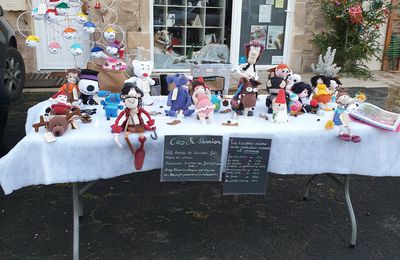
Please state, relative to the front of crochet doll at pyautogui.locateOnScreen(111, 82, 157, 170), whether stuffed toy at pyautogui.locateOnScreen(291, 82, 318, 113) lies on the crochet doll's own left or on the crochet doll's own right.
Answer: on the crochet doll's own left

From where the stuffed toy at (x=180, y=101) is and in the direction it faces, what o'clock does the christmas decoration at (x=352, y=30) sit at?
The christmas decoration is roughly at 7 o'clock from the stuffed toy.

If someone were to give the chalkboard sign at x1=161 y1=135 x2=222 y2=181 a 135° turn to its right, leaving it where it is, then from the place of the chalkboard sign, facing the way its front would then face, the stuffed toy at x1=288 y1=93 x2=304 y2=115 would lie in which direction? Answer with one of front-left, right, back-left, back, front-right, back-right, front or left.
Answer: right

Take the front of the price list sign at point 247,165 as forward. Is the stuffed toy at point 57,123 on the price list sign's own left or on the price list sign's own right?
on the price list sign's own right

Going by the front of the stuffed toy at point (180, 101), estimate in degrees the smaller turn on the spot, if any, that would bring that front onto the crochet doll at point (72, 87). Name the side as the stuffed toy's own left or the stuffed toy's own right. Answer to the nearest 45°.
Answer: approximately 90° to the stuffed toy's own right

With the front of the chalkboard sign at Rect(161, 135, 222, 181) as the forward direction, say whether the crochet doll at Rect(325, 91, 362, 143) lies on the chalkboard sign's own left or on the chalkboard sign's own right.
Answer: on the chalkboard sign's own left

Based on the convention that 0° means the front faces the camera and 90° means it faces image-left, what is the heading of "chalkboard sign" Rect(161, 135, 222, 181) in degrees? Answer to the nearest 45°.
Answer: approximately 0°

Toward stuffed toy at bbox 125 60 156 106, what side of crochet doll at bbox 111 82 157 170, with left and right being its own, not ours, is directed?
back
